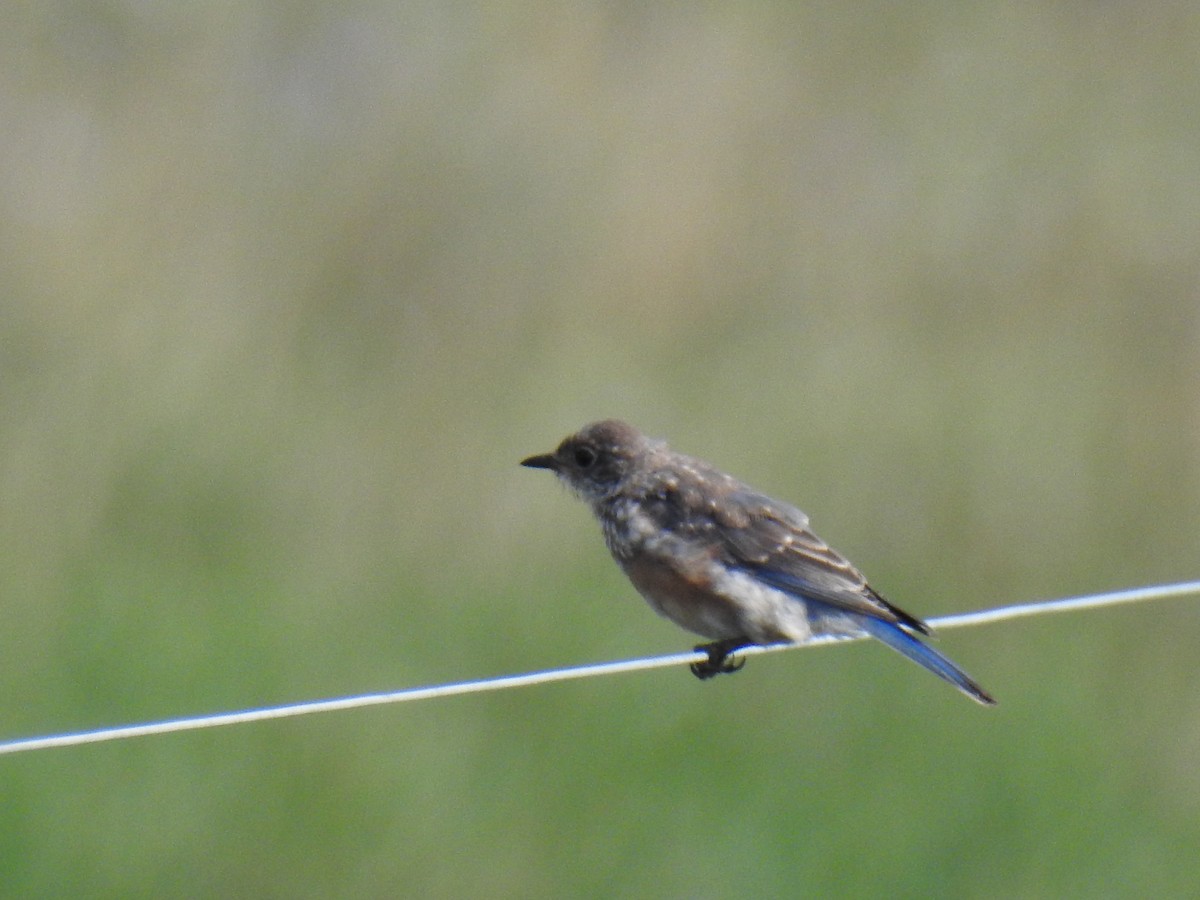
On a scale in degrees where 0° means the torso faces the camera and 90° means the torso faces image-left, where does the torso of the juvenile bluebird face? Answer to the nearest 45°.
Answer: approximately 90°
